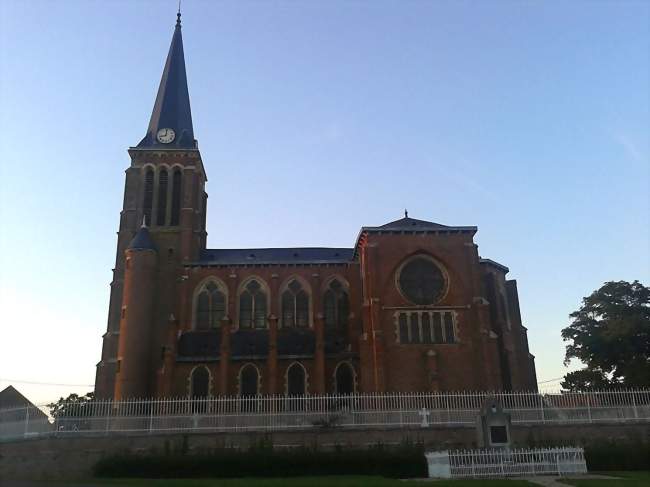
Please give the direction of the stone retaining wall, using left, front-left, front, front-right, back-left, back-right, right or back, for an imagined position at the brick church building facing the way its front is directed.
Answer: left

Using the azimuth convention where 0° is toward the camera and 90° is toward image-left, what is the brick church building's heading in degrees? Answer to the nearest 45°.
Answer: approximately 90°

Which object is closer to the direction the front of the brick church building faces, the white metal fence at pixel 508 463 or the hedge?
the hedge

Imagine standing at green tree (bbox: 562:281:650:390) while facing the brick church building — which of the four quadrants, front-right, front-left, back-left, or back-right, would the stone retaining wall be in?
front-left

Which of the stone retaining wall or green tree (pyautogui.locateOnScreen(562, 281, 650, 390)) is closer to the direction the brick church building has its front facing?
the stone retaining wall

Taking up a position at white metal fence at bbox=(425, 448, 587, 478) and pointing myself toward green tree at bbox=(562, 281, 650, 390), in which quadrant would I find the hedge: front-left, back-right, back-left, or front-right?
back-left

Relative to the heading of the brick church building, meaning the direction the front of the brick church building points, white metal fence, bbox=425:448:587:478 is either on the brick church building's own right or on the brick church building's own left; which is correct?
on the brick church building's own left

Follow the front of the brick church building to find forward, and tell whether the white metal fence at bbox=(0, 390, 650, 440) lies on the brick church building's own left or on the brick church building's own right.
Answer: on the brick church building's own left

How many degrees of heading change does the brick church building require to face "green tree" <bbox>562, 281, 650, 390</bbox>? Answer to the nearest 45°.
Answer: approximately 180°
